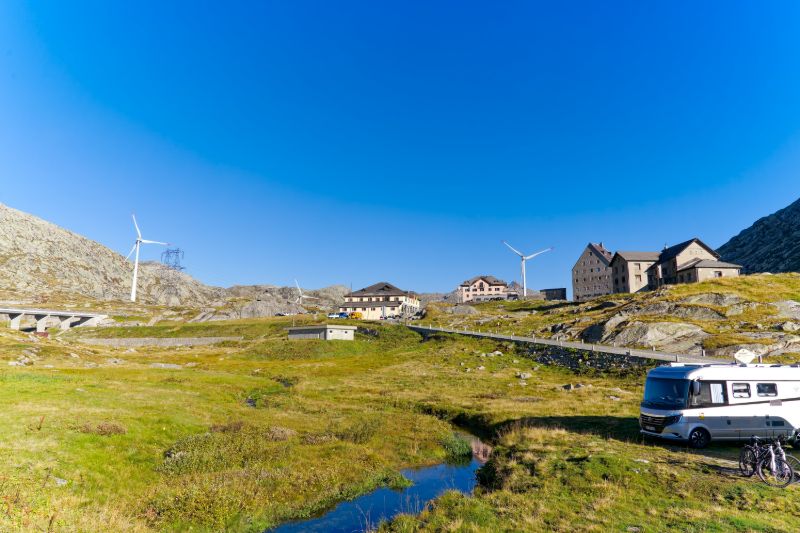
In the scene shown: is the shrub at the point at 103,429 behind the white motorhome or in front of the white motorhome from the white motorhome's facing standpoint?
in front

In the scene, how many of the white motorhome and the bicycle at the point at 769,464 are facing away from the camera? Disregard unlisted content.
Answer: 0

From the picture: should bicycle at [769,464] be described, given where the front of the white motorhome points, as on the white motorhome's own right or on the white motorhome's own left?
on the white motorhome's own left

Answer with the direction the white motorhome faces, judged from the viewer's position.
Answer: facing the viewer and to the left of the viewer

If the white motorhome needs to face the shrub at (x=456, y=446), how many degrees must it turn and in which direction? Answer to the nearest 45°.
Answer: approximately 45° to its right

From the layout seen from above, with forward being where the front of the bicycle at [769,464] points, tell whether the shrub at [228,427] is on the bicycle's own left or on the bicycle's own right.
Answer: on the bicycle's own right

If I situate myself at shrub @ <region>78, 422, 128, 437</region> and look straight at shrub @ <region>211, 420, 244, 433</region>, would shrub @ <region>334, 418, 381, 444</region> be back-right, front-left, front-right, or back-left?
front-right
